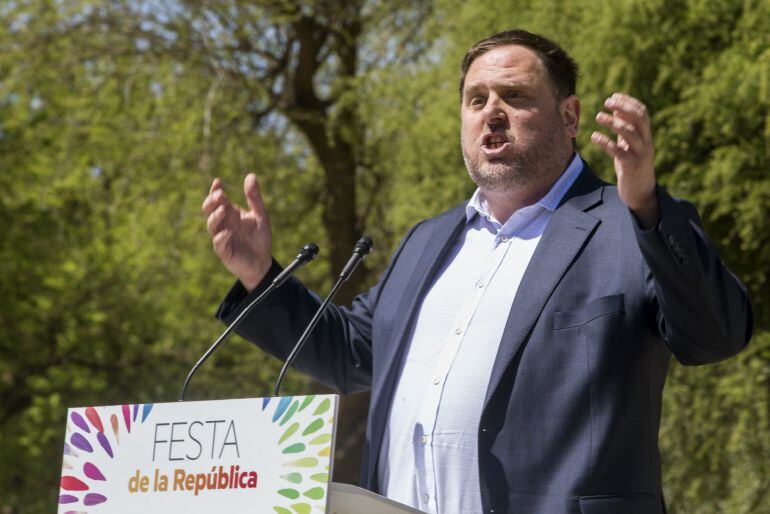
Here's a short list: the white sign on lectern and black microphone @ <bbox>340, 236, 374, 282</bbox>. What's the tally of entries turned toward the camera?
1

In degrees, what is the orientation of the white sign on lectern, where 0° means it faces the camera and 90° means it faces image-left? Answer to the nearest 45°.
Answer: approximately 0°

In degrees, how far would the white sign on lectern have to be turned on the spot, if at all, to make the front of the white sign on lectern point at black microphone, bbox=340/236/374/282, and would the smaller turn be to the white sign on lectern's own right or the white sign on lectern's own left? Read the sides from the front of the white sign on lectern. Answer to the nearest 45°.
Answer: approximately 135° to the white sign on lectern's own left

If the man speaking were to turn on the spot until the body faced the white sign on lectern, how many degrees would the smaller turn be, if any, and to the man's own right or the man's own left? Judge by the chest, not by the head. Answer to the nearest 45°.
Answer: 0° — they already face it

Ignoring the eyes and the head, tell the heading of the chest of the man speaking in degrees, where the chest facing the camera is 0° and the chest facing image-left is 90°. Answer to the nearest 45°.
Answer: approximately 45°
